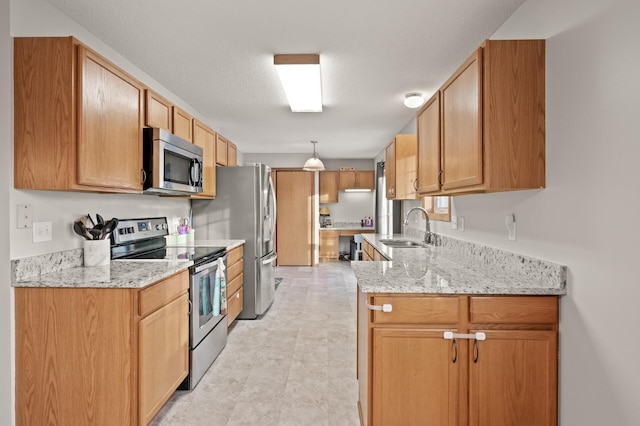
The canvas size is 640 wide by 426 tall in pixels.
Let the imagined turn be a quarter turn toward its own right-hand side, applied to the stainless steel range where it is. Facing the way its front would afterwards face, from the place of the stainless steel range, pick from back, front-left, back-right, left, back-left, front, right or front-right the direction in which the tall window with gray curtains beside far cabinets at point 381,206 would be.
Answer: back

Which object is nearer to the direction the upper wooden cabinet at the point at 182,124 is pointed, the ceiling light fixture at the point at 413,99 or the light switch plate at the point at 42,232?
the ceiling light fixture

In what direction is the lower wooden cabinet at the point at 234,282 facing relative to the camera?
to the viewer's right

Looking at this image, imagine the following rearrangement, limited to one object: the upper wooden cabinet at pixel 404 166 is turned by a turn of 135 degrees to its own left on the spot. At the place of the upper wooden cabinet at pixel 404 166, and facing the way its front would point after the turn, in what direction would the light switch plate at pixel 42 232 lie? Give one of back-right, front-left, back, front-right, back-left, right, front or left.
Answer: right

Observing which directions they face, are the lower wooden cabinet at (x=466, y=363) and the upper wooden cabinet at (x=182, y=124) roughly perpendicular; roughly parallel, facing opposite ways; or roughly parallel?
roughly perpendicular

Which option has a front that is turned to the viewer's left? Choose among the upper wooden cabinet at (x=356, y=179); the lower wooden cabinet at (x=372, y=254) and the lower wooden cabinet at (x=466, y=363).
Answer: the lower wooden cabinet at (x=372, y=254)

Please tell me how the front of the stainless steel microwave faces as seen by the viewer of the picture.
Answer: facing the viewer and to the right of the viewer

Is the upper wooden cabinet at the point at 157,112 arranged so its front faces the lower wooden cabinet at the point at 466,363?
yes

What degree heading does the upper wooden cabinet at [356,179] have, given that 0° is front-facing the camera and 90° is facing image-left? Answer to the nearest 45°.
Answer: approximately 0°

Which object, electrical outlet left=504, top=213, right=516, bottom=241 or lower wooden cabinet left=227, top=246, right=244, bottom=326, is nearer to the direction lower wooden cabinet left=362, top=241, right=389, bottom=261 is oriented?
the lower wooden cabinet

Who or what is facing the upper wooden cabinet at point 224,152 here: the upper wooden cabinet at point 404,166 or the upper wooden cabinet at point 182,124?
the upper wooden cabinet at point 404,166

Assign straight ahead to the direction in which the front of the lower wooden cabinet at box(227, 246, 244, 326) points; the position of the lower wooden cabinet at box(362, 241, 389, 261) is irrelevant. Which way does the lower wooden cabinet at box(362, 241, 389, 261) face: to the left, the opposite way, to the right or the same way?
the opposite way

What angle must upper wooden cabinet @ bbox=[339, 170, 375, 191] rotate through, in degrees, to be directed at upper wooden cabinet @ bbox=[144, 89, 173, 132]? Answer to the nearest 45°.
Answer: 0° — it already faces it

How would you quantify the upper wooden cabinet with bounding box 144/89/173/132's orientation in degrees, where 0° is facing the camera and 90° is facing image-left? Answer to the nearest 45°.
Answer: approximately 315°
